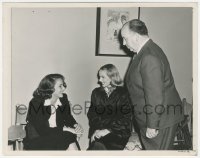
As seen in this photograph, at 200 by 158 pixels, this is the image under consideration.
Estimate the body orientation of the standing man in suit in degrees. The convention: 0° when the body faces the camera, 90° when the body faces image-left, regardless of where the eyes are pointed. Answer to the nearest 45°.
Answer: approximately 90°

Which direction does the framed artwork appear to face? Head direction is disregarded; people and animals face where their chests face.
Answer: toward the camera

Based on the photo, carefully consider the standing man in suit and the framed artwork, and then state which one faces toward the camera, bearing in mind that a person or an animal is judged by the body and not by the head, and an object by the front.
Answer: the framed artwork

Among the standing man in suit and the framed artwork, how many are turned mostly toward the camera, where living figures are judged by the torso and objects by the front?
1

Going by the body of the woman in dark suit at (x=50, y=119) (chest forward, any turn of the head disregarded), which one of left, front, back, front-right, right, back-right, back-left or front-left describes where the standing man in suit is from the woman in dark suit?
front-left

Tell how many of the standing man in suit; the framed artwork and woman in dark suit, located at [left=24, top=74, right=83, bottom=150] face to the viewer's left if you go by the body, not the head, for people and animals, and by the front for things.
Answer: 1

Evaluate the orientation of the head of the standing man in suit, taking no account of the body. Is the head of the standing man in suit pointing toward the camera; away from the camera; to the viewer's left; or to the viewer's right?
to the viewer's left

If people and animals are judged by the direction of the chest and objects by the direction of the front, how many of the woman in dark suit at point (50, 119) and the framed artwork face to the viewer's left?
0

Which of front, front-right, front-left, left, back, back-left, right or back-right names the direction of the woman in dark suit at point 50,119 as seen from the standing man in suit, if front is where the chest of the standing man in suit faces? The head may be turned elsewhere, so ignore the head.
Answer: front

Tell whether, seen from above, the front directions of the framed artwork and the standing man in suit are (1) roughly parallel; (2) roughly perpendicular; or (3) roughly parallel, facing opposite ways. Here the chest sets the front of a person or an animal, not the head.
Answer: roughly perpendicular

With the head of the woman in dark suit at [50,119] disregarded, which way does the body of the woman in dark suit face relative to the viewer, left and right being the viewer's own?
facing the viewer and to the right of the viewer
